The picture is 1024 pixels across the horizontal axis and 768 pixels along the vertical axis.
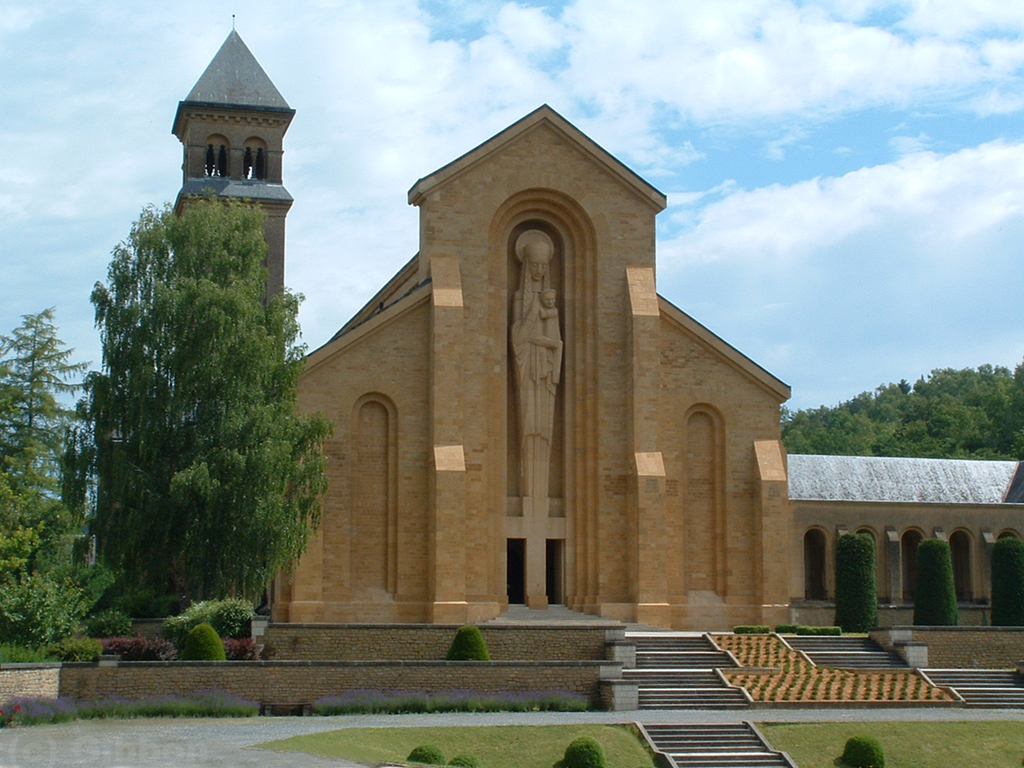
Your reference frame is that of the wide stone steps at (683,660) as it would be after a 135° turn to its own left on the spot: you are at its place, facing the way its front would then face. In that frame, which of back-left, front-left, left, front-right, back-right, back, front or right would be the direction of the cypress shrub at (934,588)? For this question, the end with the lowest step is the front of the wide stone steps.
front

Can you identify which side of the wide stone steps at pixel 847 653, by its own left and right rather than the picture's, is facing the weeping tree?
right

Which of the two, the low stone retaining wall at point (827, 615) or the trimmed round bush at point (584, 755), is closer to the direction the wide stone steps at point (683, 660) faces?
the trimmed round bush

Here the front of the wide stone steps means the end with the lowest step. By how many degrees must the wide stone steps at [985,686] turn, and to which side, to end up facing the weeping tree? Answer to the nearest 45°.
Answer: approximately 90° to its right

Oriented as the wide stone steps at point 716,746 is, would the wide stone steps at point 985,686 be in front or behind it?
behind

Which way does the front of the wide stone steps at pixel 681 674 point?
toward the camera

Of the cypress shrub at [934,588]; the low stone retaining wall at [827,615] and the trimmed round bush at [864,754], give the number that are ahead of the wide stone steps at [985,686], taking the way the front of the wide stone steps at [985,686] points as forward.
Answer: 1

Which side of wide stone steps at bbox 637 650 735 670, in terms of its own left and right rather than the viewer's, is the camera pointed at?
front

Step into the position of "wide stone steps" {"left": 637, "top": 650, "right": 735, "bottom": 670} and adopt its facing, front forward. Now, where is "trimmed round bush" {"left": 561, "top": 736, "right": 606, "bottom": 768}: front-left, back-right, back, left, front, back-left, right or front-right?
front

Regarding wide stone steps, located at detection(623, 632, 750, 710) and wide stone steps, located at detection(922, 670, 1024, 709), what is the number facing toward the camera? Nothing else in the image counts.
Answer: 2

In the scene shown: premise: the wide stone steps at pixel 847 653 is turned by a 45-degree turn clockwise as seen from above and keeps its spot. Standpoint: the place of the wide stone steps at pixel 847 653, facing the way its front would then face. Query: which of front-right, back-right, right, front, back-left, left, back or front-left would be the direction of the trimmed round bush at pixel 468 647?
front

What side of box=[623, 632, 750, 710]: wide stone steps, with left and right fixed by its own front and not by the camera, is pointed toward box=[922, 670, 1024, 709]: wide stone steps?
left

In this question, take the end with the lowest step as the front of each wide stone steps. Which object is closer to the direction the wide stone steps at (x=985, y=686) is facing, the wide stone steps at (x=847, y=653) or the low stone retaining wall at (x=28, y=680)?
the low stone retaining wall
